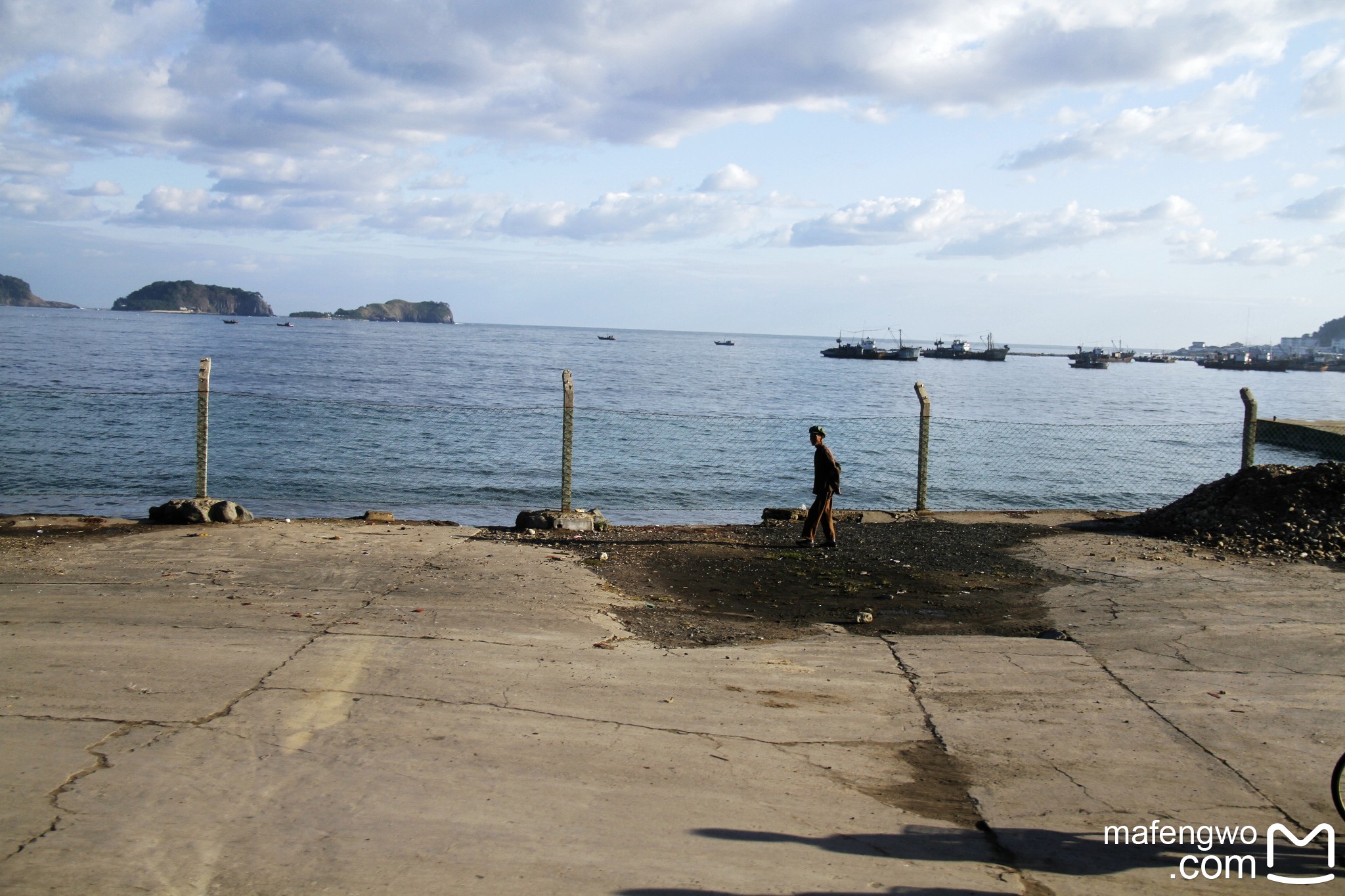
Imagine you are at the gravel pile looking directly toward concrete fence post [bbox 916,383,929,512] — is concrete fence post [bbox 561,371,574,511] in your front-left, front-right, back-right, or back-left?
front-left

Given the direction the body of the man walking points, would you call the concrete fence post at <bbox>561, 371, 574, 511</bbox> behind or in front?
in front

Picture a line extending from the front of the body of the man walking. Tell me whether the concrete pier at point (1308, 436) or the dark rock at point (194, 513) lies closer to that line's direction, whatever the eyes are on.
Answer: the dark rock

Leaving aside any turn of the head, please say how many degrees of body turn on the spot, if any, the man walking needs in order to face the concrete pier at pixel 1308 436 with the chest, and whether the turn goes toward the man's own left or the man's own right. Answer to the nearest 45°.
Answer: approximately 135° to the man's own right

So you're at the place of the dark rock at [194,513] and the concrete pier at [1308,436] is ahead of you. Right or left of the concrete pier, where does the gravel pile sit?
right

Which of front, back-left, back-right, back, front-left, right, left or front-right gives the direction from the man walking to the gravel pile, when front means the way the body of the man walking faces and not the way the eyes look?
back

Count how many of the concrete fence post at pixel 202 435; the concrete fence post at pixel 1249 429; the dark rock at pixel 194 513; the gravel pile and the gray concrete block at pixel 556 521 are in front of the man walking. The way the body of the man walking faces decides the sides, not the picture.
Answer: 3

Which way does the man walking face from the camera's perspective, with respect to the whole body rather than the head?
to the viewer's left

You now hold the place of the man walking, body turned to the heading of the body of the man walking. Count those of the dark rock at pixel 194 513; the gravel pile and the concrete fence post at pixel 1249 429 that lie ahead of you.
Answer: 1

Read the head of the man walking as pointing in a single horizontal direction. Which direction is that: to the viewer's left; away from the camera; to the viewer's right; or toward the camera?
to the viewer's left

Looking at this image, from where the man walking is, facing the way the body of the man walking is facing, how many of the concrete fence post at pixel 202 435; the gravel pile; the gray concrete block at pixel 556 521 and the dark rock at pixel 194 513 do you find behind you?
1
